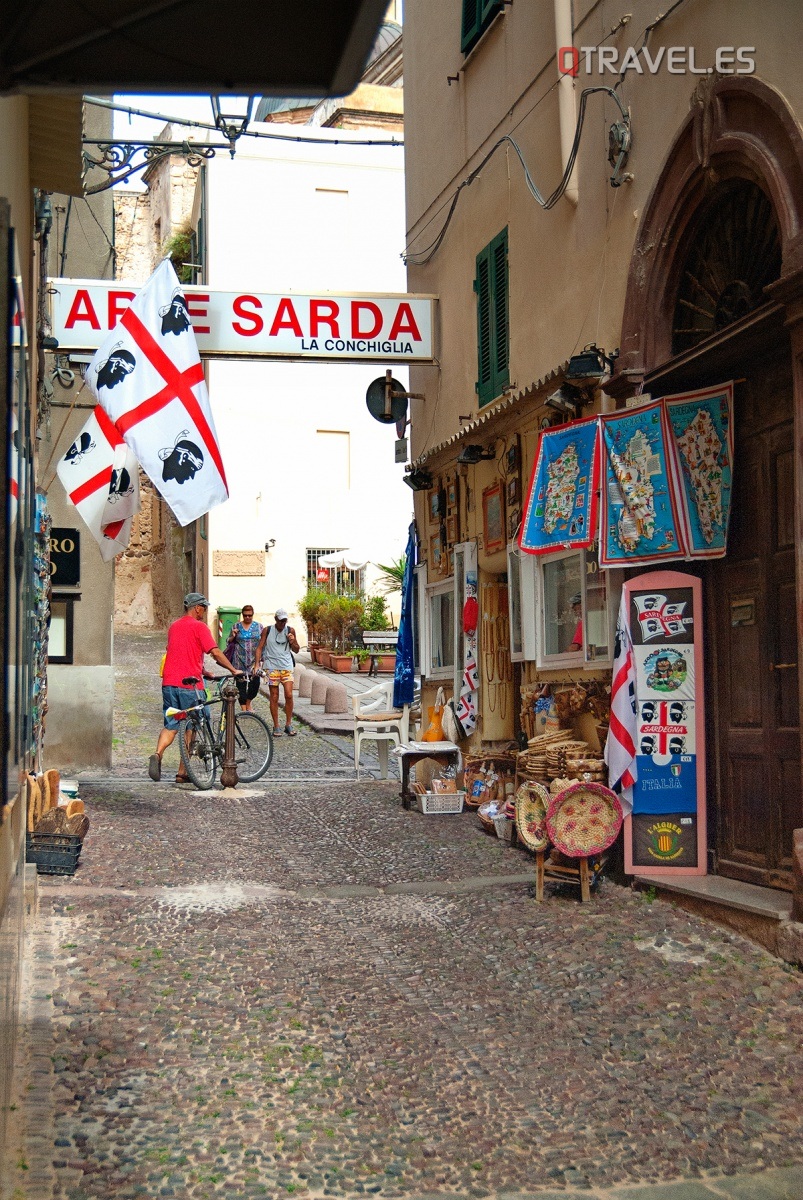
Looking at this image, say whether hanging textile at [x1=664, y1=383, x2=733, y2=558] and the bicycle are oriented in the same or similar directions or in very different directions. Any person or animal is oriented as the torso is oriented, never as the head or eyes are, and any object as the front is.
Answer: very different directions

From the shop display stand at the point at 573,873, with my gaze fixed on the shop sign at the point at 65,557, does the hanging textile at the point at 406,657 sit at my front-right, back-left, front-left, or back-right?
front-right

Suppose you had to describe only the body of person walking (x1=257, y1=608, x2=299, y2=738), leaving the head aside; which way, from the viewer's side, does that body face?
toward the camera

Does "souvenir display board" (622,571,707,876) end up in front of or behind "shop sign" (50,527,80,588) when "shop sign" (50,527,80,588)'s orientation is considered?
in front

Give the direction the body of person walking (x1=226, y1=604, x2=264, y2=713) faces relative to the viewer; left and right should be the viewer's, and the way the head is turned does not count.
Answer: facing the viewer

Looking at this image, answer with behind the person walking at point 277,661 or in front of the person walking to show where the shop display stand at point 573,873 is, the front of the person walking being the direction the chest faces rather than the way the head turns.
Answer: in front

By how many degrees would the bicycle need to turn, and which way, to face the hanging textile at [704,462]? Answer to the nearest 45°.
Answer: approximately 90° to its right

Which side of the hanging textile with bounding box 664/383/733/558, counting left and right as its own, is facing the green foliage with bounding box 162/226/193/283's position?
right

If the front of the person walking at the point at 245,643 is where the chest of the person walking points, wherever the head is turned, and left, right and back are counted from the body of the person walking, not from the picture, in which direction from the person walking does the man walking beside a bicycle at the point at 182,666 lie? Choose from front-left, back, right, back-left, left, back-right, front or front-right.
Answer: front

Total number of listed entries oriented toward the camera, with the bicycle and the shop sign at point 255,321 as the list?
1

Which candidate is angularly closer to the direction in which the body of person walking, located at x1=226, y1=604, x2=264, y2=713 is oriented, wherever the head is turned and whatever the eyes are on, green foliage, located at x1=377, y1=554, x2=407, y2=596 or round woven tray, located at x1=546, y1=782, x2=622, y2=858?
the round woven tray

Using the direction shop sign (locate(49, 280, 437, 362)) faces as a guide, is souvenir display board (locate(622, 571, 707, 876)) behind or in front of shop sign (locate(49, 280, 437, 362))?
in front
